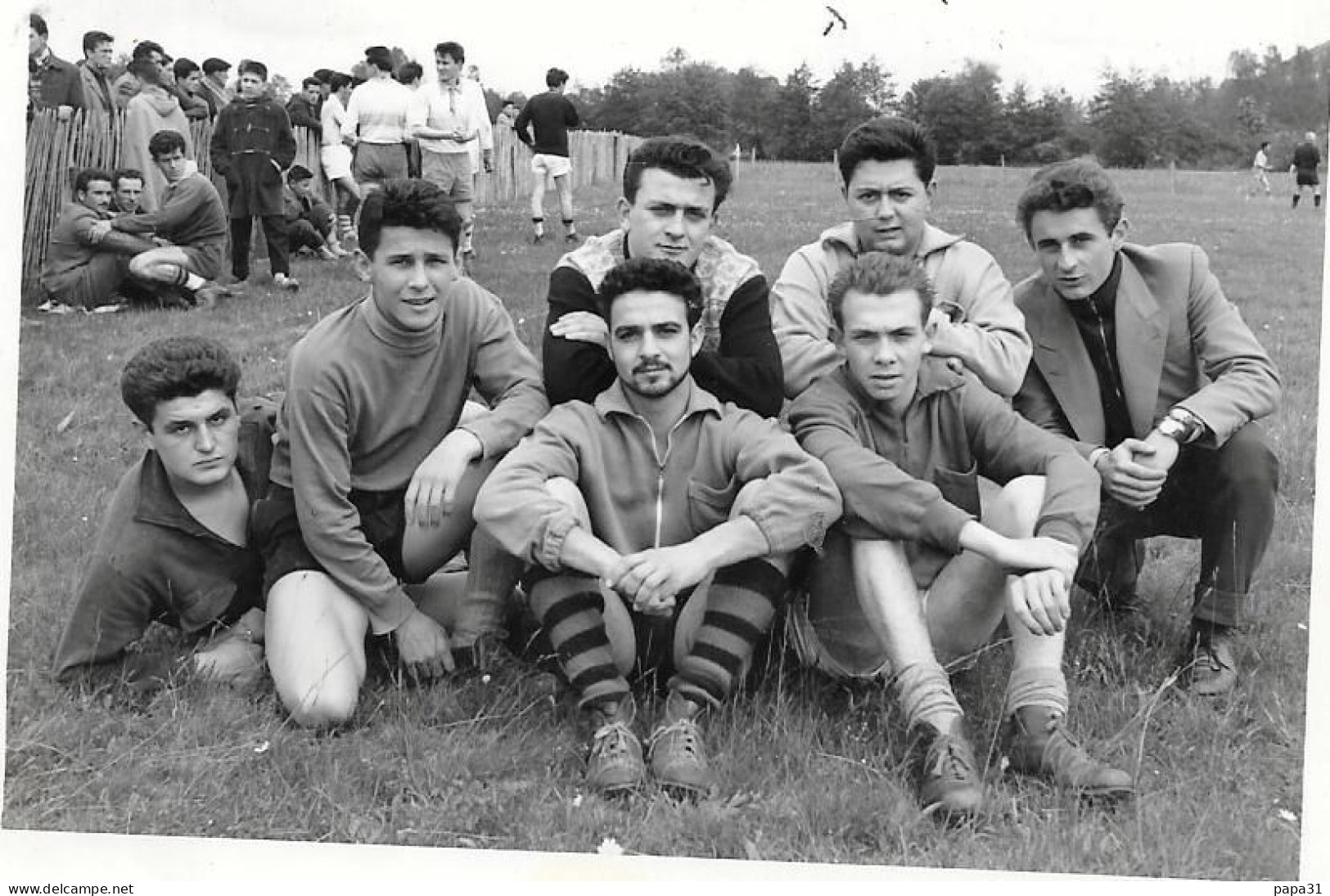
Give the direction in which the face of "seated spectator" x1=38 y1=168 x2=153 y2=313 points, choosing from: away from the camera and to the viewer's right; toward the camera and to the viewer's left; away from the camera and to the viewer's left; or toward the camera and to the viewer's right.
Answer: toward the camera and to the viewer's right

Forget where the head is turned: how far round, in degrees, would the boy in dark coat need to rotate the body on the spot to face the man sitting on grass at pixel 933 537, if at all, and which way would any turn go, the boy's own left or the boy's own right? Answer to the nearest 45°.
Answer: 0° — they already face them

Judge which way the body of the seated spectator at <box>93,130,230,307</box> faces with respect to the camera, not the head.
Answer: to the viewer's left

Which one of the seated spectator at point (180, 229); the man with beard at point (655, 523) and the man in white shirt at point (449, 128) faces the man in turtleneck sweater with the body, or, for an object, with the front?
the man in white shirt

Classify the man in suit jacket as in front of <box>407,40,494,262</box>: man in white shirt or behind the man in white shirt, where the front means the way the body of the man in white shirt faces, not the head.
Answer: in front

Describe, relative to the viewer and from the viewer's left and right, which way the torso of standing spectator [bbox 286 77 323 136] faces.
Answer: facing the viewer and to the right of the viewer

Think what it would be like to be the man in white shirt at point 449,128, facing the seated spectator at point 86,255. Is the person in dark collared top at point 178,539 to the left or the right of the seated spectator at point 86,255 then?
left

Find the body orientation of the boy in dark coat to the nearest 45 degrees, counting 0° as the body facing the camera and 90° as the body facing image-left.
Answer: approximately 0°

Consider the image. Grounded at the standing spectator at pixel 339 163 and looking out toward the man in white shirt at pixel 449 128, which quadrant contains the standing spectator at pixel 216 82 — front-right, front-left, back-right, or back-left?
back-right
